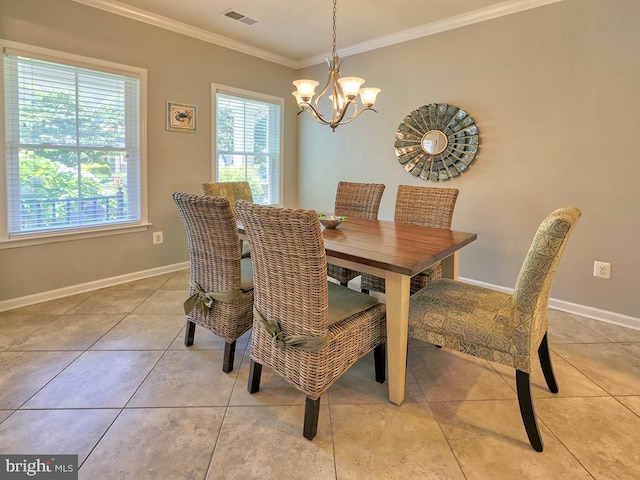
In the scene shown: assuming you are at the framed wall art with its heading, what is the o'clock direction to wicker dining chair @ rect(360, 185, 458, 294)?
The wicker dining chair is roughly at 12 o'clock from the framed wall art.

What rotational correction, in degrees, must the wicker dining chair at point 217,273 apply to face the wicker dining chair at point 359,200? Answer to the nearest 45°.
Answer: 0° — it already faces it

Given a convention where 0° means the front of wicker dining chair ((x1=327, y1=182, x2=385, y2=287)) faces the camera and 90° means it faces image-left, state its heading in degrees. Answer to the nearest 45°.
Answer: approximately 45°

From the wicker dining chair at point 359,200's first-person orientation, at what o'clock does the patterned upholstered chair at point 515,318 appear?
The patterned upholstered chair is roughly at 10 o'clock from the wicker dining chair.

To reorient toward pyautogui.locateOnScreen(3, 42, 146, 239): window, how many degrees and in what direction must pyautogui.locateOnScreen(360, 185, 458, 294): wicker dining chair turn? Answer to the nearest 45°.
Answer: approximately 45° to its right

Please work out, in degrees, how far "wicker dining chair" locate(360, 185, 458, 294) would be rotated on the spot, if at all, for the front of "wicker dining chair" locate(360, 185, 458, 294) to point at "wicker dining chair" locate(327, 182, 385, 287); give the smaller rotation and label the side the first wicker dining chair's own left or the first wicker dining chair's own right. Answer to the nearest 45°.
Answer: approximately 90° to the first wicker dining chair's own right

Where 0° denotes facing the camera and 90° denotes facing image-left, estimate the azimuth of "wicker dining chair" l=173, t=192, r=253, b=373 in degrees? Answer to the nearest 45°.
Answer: approximately 225°

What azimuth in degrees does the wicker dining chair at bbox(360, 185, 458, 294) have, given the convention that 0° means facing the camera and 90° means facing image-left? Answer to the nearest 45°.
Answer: approximately 45°

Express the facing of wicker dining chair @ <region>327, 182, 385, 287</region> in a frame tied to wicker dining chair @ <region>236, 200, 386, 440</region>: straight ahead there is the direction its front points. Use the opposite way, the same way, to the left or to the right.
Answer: the opposite way

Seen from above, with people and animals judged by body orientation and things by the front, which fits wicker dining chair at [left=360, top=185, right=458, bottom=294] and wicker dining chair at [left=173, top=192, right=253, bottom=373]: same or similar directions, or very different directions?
very different directions

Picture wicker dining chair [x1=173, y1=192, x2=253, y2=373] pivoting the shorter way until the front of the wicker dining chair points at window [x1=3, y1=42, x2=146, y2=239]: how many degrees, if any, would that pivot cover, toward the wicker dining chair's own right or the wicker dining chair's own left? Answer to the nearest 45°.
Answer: approximately 90° to the wicker dining chair's own left

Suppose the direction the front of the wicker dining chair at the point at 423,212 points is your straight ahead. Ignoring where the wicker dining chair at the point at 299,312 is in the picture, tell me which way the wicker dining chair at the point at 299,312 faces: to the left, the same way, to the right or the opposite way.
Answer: the opposite way

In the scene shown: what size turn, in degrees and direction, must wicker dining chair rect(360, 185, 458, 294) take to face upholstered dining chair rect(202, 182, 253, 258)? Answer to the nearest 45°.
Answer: approximately 45° to its right
